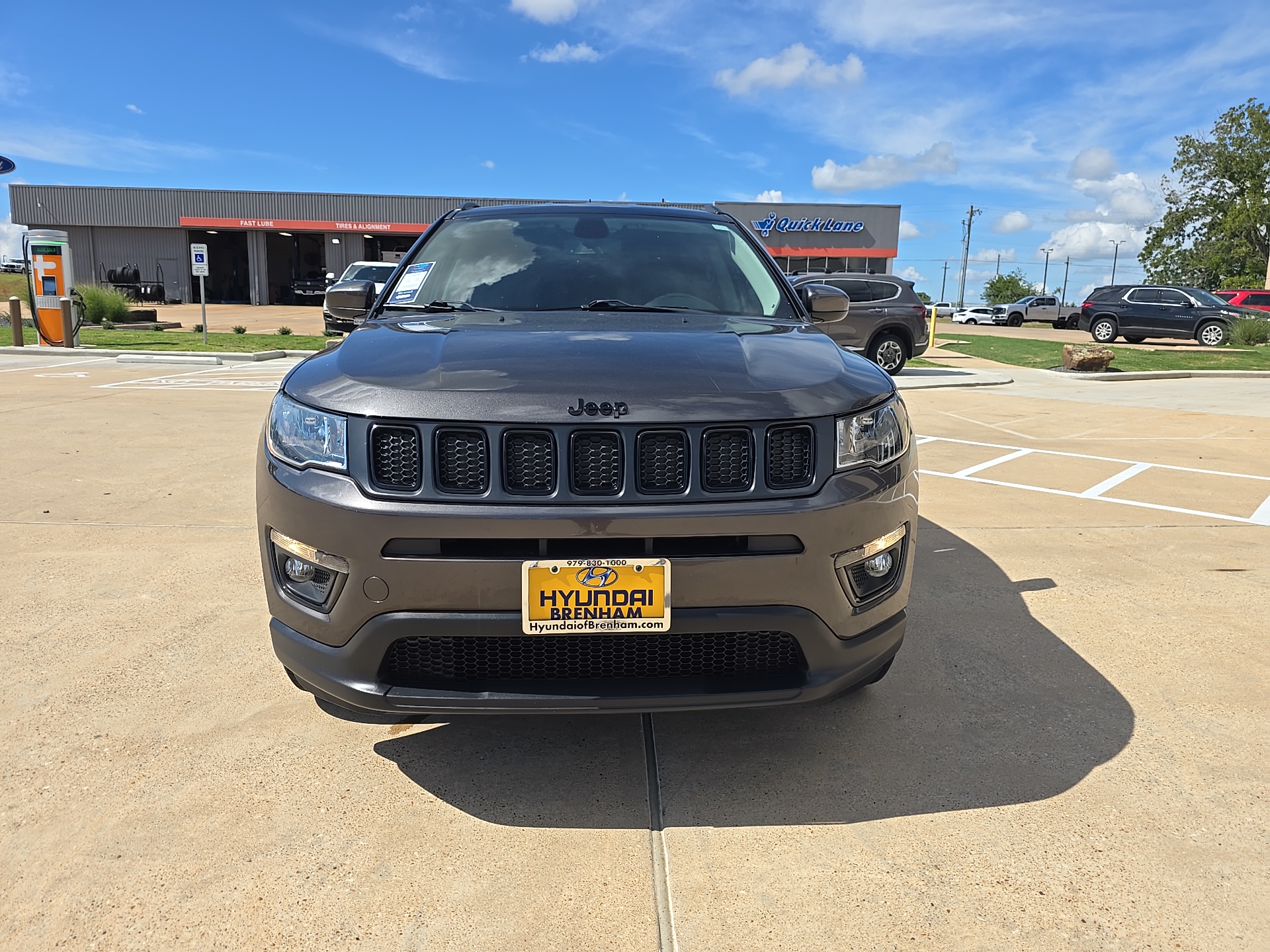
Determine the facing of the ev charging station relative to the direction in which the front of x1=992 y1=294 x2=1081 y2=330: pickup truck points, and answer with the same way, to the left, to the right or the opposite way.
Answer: to the left

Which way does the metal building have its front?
toward the camera

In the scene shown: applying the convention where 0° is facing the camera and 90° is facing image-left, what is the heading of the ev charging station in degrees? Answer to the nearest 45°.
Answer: approximately 0°

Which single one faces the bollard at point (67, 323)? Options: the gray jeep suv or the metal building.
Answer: the metal building

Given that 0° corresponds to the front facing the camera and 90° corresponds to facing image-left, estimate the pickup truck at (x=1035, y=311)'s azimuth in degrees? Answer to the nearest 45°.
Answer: approximately 45°

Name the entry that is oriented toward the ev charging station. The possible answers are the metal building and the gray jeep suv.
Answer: the metal building

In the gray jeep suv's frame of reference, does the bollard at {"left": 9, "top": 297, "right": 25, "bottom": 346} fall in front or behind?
behind

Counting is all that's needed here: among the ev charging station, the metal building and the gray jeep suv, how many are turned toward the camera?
3

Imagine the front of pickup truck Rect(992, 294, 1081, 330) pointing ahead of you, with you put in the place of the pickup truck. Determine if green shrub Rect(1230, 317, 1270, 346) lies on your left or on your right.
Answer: on your left

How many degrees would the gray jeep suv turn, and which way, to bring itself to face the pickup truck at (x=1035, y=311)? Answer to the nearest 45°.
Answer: approximately 135° to its left

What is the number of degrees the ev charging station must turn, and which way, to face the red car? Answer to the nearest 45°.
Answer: approximately 90° to its left

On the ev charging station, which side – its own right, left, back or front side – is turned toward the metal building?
back

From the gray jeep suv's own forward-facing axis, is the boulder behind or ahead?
behind

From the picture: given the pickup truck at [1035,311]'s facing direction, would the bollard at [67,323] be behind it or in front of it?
in front

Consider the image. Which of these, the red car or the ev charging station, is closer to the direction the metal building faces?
the ev charging station

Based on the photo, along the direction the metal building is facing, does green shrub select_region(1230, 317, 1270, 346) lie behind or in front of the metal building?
in front

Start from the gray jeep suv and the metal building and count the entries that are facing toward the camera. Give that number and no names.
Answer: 2

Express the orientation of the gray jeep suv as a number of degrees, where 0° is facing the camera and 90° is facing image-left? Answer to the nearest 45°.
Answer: approximately 0°

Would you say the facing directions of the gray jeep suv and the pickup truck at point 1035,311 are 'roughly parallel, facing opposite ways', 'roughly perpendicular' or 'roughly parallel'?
roughly perpendicular

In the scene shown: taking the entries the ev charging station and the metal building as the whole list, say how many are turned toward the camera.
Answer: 2
